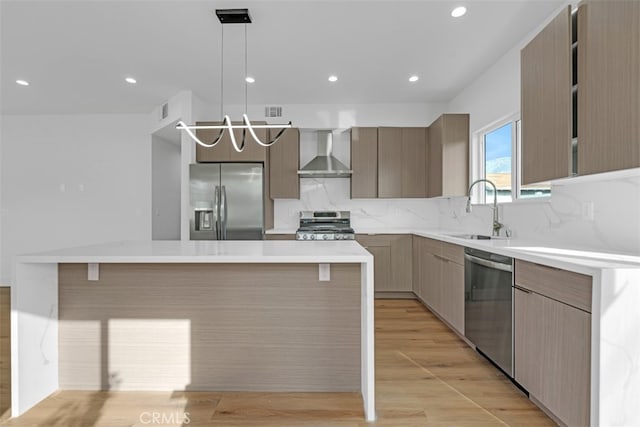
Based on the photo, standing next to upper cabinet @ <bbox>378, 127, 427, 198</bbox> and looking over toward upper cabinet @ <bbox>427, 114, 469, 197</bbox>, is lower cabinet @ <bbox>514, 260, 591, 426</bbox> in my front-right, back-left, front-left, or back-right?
front-right

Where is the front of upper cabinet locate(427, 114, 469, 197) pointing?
to the viewer's left

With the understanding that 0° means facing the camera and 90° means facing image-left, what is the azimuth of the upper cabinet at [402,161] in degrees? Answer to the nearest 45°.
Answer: approximately 0°

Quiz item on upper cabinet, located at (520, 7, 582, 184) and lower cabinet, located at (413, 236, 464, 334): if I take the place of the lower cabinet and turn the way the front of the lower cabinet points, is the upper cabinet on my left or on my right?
on my left

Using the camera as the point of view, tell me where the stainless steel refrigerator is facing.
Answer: facing the viewer

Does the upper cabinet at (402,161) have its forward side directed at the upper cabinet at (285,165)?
no

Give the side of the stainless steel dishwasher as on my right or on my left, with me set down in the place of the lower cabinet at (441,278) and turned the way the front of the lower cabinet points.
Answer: on my left

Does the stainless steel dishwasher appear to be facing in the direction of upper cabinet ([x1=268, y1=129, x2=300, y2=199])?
no

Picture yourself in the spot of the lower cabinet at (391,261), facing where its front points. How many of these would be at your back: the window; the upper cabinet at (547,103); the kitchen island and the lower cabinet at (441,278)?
0

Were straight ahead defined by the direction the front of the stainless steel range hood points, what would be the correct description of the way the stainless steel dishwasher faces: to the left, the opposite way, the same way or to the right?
to the right

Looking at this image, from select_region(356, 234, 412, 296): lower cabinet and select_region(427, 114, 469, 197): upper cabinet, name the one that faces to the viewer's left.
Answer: the upper cabinet

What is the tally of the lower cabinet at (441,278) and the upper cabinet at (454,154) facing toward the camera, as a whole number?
0

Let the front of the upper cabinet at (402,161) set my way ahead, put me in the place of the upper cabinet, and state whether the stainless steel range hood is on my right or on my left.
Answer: on my right

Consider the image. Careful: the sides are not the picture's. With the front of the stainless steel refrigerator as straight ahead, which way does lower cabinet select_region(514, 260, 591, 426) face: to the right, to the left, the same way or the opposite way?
to the right

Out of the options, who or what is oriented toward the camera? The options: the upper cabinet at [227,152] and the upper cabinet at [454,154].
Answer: the upper cabinet at [227,152]
